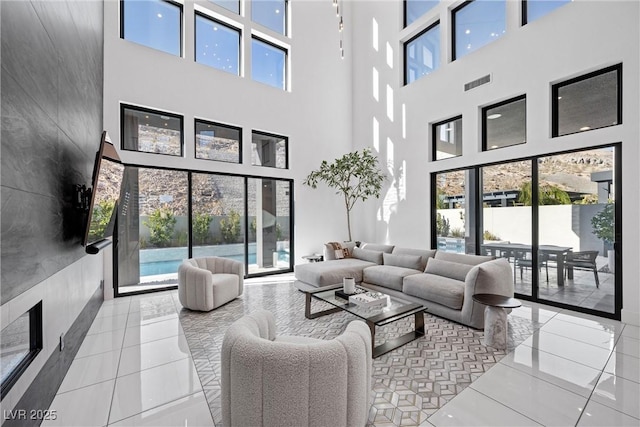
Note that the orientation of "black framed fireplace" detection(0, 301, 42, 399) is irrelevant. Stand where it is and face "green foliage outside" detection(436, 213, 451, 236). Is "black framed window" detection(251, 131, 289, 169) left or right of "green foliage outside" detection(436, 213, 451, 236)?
left

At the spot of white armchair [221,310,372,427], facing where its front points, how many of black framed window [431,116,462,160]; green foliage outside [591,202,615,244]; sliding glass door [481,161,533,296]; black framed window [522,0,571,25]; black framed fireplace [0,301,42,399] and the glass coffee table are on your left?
1

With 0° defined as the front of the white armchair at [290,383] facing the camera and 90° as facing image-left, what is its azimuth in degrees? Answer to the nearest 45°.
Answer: approximately 180°

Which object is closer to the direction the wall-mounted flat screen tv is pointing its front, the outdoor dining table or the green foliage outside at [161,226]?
the outdoor dining table

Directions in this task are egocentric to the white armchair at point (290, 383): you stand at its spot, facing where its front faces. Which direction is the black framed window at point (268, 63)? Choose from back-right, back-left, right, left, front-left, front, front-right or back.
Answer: front

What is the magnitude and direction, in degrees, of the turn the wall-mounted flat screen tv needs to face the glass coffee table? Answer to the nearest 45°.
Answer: approximately 45° to its right

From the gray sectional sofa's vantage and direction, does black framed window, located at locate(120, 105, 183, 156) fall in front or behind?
in front

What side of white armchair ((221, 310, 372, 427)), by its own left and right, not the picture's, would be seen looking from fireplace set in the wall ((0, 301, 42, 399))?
left

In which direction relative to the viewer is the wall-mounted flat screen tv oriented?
to the viewer's right

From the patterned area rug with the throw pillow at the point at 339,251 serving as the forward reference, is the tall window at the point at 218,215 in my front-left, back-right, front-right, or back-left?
front-left

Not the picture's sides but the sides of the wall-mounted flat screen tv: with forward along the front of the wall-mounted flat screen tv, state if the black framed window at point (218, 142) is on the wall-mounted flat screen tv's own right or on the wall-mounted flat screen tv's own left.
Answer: on the wall-mounted flat screen tv's own left

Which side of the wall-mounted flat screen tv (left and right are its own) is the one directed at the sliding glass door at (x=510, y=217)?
front

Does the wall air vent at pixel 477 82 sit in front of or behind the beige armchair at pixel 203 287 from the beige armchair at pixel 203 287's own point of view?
in front

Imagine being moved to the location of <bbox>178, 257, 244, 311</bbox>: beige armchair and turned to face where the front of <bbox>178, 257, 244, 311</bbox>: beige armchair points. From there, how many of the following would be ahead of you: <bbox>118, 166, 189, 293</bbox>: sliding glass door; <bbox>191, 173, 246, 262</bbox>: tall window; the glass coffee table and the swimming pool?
1

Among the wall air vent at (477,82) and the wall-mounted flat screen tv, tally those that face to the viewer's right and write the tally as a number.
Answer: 1

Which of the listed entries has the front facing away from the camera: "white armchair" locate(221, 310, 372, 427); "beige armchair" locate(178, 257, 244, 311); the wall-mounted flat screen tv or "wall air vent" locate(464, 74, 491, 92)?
"white armchair" locate(221, 310, 372, 427)
